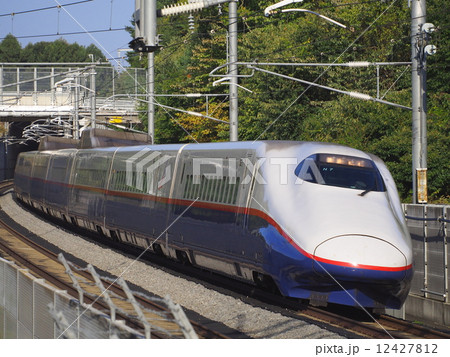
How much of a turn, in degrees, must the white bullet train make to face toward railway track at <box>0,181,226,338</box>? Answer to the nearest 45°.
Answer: approximately 90° to its right

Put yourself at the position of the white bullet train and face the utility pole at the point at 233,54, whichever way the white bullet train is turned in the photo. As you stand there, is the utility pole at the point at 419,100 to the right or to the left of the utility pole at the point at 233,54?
right

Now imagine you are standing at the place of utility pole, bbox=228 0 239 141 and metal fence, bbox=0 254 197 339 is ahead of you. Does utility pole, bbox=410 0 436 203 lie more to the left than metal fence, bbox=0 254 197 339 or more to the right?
left

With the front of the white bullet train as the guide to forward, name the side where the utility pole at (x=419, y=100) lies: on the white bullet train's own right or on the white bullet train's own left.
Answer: on the white bullet train's own left

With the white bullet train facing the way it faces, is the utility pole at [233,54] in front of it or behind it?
behind

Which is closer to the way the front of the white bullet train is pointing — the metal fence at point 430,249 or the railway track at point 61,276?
the metal fence

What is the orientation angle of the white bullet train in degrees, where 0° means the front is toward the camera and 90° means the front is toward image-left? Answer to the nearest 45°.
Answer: approximately 315°
